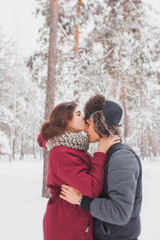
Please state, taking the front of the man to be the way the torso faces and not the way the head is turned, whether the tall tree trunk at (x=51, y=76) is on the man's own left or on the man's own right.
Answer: on the man's own right

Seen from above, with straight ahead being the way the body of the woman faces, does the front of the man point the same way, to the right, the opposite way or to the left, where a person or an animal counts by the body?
the opposite way

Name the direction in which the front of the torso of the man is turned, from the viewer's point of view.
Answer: to the viewer's left

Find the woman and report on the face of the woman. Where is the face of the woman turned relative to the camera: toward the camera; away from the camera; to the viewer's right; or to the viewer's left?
to the viewer's right

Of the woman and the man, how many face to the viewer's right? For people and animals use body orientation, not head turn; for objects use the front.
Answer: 1

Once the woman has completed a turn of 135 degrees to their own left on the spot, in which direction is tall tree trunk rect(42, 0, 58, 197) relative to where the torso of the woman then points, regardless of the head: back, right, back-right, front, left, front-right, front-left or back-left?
front-right

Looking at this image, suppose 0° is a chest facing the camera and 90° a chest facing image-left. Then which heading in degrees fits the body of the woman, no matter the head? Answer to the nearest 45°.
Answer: approximately 270°
